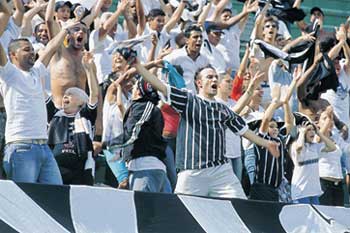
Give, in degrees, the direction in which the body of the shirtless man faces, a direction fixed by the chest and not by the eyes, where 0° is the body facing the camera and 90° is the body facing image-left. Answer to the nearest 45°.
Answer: approximately 315°

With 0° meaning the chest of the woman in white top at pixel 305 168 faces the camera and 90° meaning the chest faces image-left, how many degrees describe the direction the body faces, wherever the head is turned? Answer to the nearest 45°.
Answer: approximately 315°

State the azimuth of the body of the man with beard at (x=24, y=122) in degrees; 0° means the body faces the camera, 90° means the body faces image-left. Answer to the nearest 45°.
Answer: approximately 315°

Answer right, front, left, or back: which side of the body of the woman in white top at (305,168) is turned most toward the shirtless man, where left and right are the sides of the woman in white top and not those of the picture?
right

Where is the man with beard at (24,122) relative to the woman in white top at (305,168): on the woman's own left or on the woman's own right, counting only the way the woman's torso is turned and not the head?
on the woman's own right

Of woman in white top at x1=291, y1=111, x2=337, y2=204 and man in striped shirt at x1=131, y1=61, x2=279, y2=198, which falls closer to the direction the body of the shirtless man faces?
the man in striped shirt

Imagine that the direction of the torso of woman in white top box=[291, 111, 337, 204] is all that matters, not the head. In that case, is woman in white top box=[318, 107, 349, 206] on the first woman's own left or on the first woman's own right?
on the first woman's own left
